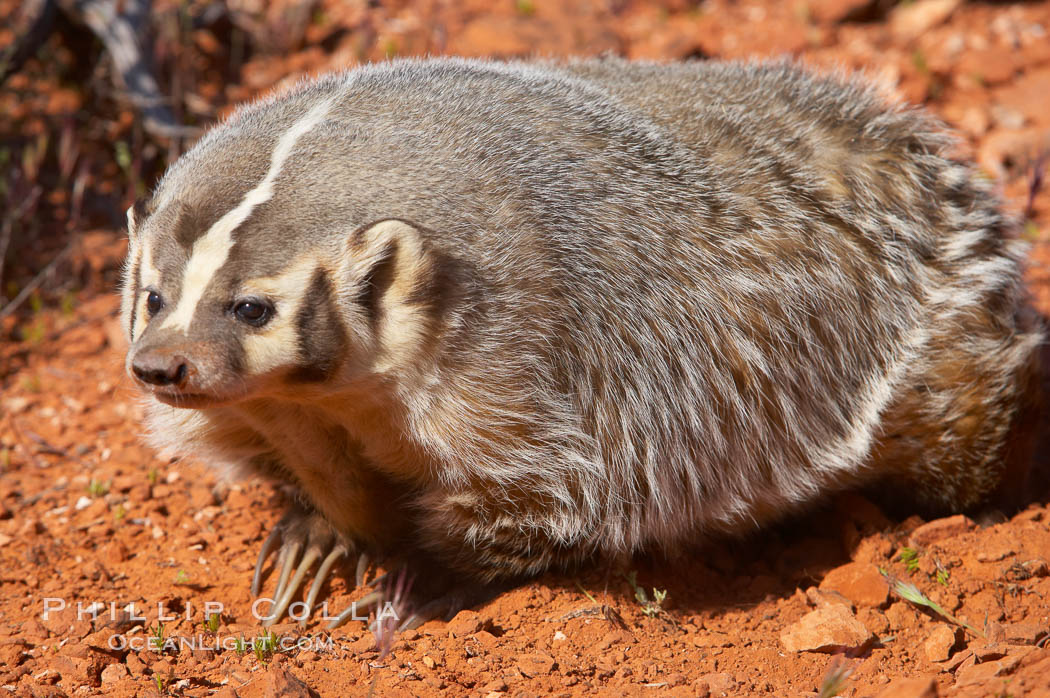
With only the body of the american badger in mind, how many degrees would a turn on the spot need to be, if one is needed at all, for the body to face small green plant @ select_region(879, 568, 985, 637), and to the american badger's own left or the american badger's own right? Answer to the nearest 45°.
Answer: approximately 135° to the american badger's own left

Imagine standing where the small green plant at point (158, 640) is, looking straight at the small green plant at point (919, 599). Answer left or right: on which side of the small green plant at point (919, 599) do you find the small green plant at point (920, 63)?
left

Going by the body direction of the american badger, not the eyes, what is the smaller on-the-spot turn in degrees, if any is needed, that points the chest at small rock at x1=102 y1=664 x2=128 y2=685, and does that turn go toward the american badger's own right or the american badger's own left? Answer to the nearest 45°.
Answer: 0° — it already faces it

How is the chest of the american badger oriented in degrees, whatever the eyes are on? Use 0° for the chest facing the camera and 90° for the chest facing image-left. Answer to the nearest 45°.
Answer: approximately 45°

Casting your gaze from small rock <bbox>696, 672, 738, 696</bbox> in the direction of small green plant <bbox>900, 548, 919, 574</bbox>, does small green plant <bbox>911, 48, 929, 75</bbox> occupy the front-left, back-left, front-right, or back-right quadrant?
front-left

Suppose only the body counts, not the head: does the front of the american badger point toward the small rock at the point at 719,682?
no

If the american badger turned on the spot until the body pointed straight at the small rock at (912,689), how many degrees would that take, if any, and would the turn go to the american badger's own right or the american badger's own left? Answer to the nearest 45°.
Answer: approximately 90° to the american badger's own left

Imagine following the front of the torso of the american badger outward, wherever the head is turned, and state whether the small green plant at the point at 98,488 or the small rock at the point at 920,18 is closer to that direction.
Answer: the small green plant

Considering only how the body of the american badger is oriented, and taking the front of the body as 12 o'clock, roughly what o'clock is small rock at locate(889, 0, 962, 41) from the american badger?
The small rock is roughly at 5 o'clock from the american badger.

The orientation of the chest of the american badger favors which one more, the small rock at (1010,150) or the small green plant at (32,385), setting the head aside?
the small green plant

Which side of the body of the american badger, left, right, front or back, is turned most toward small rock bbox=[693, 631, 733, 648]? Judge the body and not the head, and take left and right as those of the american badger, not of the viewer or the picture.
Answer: left
